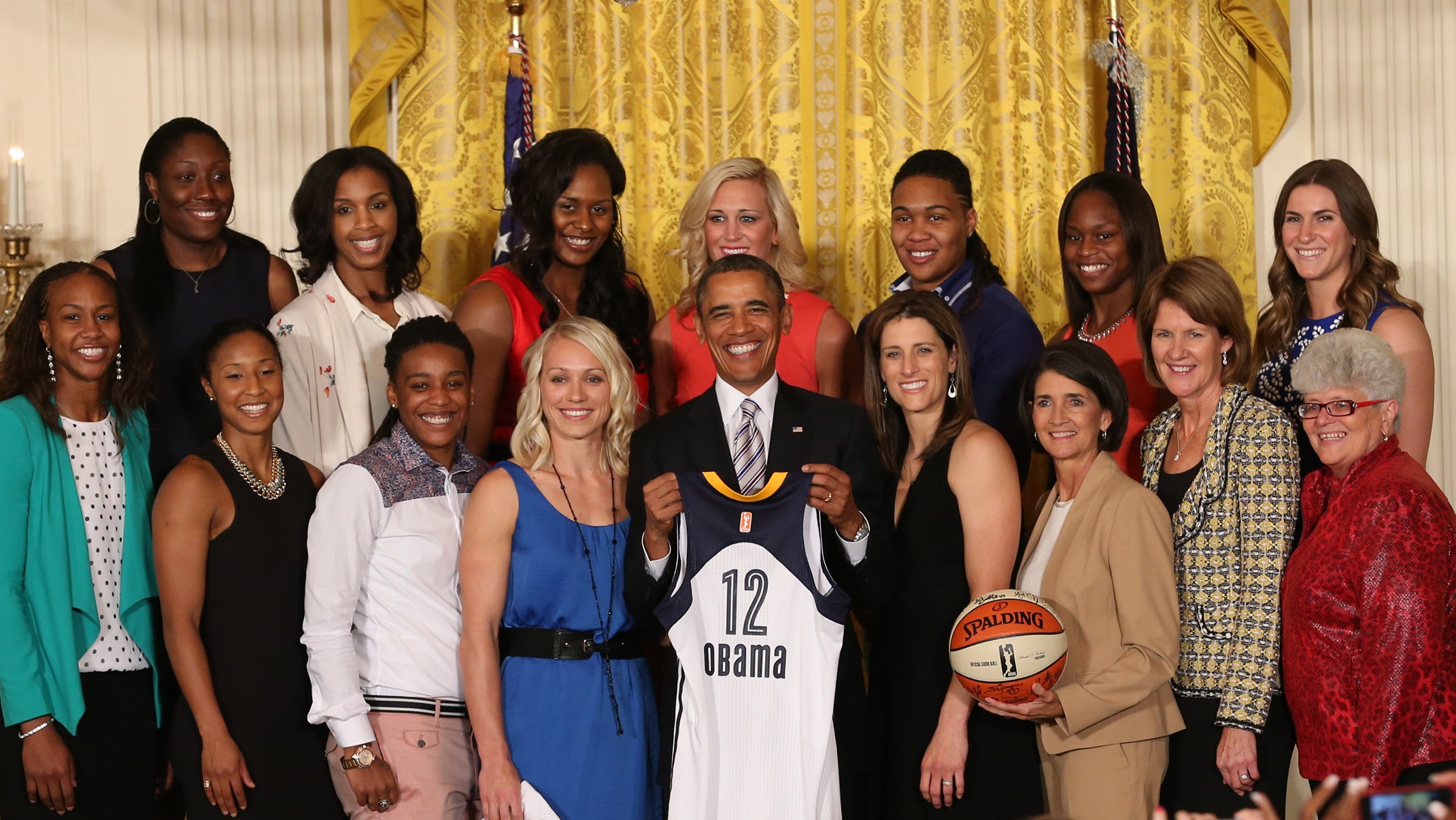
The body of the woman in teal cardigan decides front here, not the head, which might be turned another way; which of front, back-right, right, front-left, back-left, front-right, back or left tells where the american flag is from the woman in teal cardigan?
left

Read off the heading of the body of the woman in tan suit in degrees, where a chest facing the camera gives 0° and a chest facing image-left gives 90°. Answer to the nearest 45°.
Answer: approximately 45°

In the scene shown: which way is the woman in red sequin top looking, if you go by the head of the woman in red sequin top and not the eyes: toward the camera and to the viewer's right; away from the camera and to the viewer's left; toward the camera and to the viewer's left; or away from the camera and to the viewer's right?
toward the camera and to the viewer's left

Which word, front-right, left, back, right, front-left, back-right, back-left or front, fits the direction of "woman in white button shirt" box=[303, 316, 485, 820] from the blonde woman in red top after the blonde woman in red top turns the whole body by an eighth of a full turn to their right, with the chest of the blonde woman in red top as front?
front

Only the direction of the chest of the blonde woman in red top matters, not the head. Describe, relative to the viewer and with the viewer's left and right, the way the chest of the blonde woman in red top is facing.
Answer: facing the viewer

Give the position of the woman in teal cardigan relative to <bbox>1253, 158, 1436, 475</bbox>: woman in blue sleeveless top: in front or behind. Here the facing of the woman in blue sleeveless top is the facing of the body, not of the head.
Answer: in front

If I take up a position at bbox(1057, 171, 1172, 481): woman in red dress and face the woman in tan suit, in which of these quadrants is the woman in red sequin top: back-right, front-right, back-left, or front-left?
front-left

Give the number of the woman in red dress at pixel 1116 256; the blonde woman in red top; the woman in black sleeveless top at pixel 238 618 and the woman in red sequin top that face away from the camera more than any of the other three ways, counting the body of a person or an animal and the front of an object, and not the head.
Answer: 0

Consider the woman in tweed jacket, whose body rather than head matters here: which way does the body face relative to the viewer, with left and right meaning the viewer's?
facing the viewer and to the left of the viewer

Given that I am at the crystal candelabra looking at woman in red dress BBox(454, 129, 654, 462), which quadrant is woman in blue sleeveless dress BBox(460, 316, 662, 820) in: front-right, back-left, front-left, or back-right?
front-right

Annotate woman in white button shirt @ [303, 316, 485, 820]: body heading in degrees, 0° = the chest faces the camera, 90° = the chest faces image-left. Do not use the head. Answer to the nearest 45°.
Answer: approximately 315°

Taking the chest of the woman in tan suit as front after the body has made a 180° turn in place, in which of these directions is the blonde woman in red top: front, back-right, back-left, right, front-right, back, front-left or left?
left
